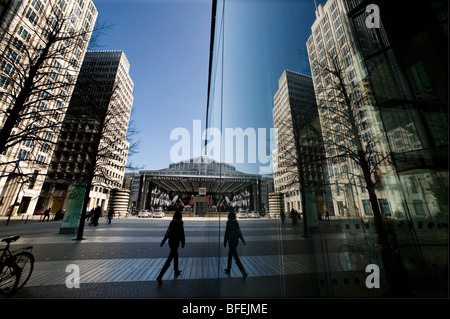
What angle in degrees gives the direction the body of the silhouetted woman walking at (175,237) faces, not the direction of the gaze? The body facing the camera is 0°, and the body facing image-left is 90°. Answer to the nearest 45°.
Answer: approximately 225°
